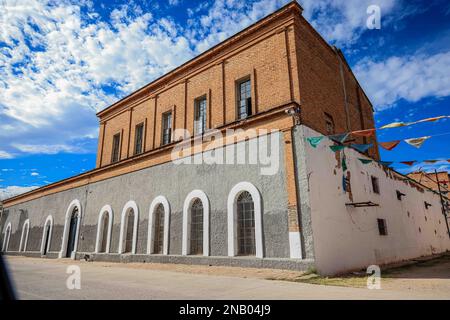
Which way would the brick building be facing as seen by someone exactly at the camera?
facing the viewer and to the left of the viewer
